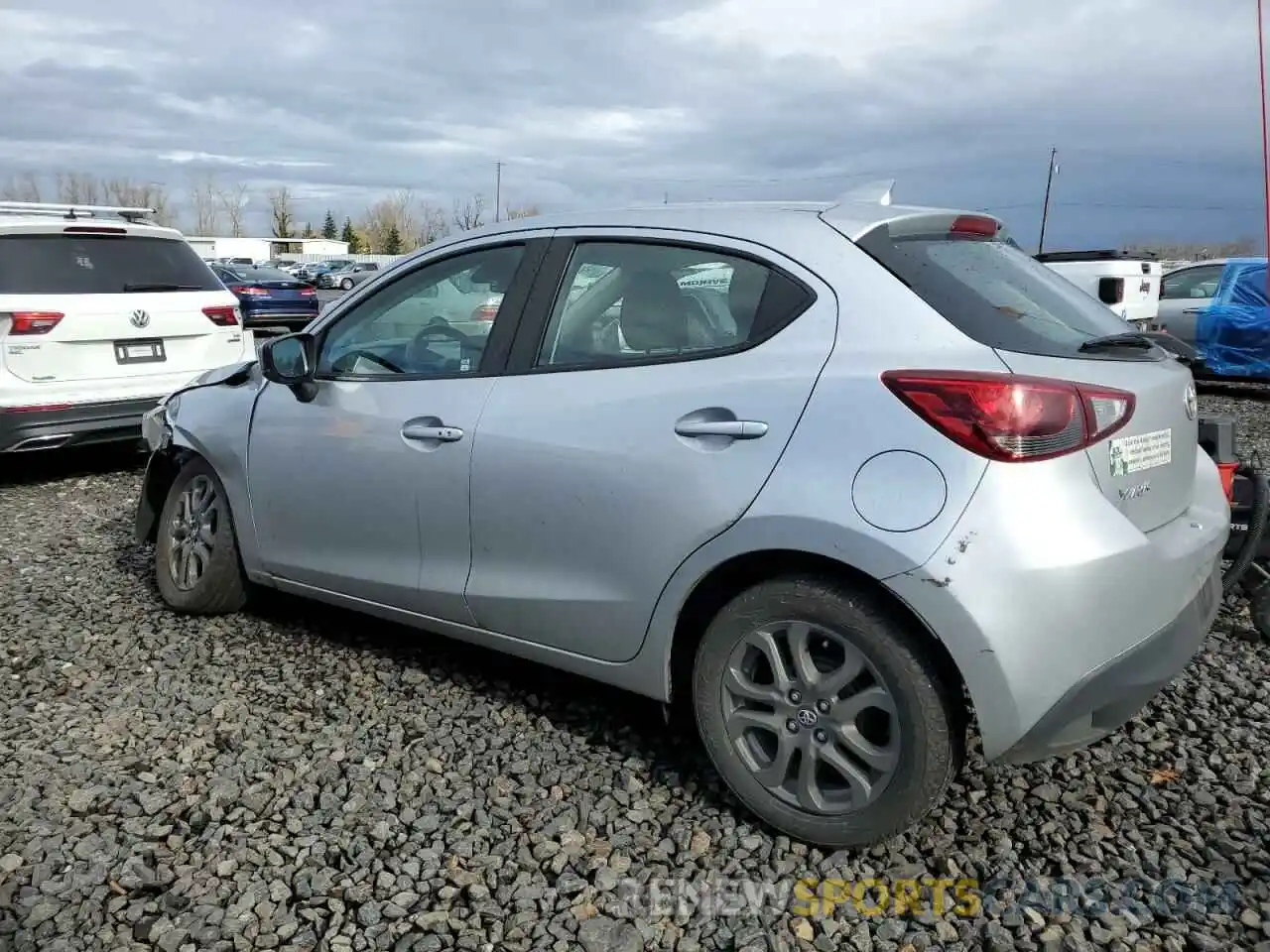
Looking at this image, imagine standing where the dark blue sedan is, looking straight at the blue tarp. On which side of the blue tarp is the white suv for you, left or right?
right

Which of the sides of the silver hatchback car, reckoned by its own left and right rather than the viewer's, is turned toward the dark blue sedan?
front

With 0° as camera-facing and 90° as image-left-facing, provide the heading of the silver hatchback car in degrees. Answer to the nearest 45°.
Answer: approximately 135°

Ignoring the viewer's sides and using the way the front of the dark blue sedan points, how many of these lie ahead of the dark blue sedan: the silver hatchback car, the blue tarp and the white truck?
0

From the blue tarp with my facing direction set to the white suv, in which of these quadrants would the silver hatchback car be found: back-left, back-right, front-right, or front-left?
front-left

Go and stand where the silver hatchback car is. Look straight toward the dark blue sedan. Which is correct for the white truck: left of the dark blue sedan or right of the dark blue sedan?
right

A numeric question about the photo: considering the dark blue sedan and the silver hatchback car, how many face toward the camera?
0

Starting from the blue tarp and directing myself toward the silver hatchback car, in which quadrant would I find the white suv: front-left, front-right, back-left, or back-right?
front-right

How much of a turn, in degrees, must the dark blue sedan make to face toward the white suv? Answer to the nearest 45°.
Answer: approximately 135° to its left

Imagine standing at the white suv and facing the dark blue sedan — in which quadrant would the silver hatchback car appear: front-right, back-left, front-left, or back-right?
back-right

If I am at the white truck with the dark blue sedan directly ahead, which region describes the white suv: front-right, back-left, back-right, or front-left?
front-left

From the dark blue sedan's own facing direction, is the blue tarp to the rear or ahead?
to the rear

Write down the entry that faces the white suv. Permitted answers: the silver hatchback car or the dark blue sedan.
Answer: the silver hatchback car

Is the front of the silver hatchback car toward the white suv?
yes

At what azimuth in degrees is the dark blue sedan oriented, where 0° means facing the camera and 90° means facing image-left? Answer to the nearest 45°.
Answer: approximately 135°

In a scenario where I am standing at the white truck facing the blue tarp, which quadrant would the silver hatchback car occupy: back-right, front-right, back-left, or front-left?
front-right

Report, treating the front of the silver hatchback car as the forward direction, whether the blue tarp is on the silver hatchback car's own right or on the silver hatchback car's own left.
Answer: on the silver hatchback car's own right

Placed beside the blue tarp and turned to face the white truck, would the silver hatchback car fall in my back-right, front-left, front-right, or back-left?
back-left

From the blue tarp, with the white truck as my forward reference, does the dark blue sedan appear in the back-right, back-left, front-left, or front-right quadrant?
front-left
